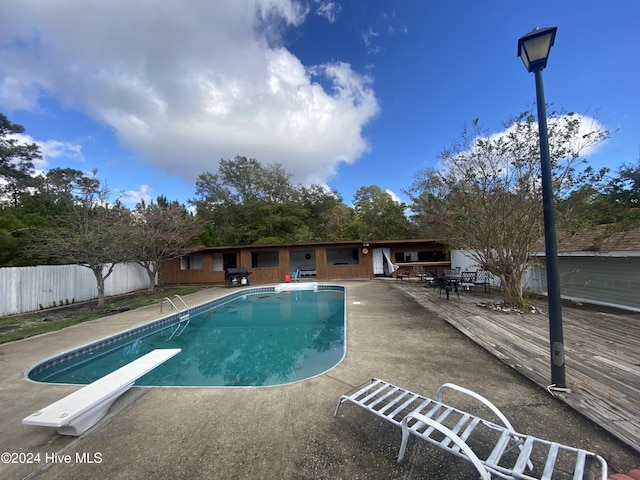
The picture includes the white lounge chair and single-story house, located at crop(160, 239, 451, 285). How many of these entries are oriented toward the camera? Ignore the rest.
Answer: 1

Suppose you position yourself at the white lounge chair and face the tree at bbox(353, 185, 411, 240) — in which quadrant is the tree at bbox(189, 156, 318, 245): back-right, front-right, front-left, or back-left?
front-left

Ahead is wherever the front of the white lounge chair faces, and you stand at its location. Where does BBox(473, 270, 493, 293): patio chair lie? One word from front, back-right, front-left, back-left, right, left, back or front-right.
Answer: front-right

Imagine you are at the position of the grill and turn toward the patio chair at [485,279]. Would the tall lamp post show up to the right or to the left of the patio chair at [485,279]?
right

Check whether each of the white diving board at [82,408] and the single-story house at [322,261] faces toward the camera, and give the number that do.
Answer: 1

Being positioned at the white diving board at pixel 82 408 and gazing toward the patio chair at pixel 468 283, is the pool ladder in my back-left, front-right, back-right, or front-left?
front-left

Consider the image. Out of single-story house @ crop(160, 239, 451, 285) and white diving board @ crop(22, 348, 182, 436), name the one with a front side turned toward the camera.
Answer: the single-story house

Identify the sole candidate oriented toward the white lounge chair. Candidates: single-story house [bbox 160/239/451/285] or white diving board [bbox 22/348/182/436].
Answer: the single-story house

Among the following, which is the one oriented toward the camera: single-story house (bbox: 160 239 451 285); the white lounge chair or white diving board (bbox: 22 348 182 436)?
the single-story house

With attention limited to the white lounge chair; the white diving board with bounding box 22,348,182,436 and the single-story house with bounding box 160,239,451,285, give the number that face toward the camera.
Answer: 1

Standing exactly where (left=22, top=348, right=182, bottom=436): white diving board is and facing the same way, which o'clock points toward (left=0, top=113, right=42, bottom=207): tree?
The tree is roughly at 10 o'clock from the white diving board.

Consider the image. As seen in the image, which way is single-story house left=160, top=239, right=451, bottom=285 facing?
toward the camera

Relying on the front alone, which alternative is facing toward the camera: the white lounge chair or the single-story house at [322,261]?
the single-story house

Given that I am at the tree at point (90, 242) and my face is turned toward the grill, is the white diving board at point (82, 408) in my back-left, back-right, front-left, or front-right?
back-right

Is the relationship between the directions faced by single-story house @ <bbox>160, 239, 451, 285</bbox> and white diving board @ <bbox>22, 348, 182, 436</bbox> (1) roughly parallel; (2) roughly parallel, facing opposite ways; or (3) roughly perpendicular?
roughly parallel, facing opposite ways
